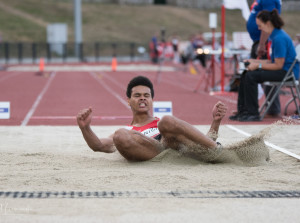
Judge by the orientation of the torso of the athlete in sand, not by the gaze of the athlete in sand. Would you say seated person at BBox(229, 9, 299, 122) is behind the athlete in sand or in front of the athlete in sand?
behind

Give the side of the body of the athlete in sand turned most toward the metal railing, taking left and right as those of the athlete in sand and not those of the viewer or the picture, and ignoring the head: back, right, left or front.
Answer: back

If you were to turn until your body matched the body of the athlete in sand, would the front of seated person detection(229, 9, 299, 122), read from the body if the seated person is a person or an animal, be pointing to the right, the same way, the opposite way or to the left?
to the right

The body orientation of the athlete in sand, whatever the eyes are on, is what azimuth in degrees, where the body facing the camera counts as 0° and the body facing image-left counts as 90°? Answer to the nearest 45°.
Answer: approximately 0°

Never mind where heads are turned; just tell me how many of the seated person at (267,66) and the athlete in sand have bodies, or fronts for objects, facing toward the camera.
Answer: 1

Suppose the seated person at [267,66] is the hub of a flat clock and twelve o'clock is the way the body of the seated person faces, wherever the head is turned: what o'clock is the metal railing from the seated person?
The metal railing is roughly at 2 o'clock from the seated person.

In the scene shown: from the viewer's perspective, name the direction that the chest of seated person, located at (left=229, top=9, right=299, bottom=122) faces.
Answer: to the viewer's left

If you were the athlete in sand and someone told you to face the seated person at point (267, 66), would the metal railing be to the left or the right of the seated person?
left

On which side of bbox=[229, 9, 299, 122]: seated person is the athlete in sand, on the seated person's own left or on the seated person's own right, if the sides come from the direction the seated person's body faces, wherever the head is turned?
on the seated person's own left
